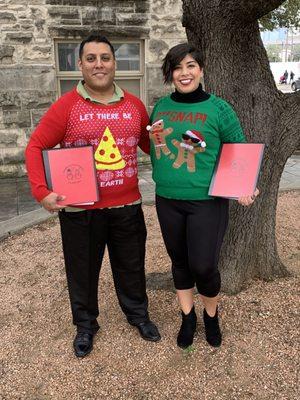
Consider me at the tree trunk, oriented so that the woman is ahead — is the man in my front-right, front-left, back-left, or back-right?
front-right

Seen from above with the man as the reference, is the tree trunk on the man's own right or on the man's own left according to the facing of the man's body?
on the man's own left

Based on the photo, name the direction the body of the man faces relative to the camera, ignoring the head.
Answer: toward the camera

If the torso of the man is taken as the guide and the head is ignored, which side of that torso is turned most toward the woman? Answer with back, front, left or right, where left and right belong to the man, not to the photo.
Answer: left

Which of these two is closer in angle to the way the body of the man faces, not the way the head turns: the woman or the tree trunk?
the woman

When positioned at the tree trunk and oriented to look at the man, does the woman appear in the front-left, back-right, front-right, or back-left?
front-left

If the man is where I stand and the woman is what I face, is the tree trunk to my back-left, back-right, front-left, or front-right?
front-left
